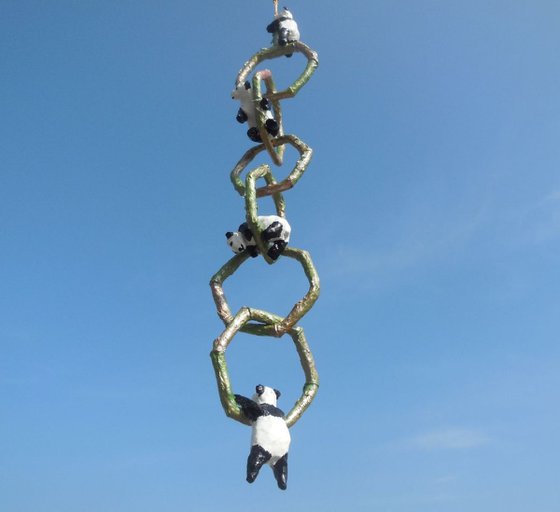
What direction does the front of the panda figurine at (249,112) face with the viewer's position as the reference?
facing to the left of the viewer

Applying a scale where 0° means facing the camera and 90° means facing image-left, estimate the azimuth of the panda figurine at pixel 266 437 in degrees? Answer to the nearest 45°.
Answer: approximately 135°

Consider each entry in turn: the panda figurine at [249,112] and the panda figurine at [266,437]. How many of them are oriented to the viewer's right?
0
